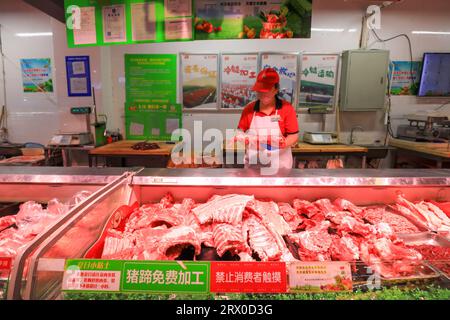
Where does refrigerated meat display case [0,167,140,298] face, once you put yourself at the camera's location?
facing the viewer

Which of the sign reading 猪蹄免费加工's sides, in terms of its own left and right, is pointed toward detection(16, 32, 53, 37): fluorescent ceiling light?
back

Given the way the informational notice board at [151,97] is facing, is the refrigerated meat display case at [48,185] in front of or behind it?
in front

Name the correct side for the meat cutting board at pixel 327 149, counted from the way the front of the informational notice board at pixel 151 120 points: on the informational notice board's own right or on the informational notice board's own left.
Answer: on the informational notice board's own left

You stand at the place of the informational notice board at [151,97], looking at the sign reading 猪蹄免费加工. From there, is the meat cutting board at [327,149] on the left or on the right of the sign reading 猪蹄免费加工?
left

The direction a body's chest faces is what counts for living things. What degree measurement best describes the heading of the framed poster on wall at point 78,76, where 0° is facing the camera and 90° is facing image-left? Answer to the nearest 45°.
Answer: approximately 0°

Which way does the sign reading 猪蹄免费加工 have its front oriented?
toward the camera

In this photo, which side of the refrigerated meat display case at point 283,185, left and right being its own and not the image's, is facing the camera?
front

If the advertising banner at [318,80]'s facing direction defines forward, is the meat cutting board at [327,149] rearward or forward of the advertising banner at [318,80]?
forward

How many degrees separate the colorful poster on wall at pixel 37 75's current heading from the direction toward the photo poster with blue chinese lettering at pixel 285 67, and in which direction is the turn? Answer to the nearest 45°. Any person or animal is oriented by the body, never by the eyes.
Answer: approximately 45° to its left

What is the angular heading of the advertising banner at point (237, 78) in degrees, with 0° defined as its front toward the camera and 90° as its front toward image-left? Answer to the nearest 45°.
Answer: approximately 0°

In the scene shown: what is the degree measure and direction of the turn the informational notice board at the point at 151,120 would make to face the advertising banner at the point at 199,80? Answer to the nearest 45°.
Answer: approximately 90° to its left

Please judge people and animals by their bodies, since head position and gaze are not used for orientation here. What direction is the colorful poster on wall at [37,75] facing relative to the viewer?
toward the camera

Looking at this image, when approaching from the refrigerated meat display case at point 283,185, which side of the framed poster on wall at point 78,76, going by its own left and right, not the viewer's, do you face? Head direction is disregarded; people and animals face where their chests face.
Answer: front
